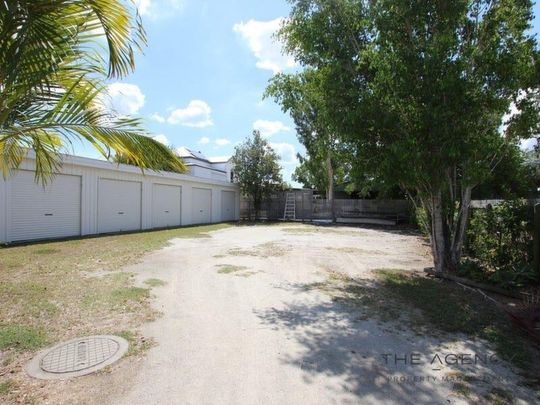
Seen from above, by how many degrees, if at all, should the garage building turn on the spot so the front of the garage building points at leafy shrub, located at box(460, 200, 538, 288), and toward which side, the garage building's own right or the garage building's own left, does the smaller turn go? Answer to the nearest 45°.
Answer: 0° — it already faces it

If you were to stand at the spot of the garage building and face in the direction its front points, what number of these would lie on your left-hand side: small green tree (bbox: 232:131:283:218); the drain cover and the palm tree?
1

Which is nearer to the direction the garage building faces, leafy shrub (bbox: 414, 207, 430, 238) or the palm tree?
the leafy shrub

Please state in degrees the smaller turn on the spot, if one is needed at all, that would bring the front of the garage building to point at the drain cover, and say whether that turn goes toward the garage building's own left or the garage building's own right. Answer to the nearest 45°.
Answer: approximately 45° to the garage building's own right

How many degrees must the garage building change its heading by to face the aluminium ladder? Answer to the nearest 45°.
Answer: approximately 90° to its left

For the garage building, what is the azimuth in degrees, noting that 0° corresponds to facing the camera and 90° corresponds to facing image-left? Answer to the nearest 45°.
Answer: approximately 315°

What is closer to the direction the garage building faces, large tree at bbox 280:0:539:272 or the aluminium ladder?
the large tree

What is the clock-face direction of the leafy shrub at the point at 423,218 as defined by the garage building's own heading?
The leafy shrub is roughly at 12 o'clock from the garage building.

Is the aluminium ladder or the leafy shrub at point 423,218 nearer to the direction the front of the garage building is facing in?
the leafy shrub
